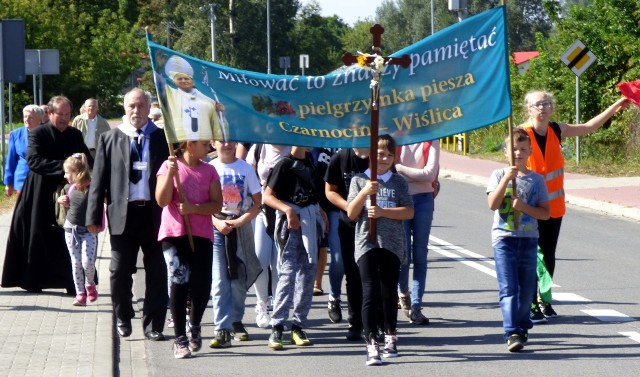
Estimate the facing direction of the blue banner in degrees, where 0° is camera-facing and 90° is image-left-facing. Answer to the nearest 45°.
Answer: approximately 0°

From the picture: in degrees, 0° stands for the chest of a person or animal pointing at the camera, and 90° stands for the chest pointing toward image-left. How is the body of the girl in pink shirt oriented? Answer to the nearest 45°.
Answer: approximately 0°

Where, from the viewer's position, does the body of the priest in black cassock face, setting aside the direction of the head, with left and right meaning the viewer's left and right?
facing the viewer and to the right of the viewer

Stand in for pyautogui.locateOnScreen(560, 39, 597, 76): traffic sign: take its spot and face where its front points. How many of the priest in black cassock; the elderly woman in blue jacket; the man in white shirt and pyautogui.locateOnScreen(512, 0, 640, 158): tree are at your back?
1

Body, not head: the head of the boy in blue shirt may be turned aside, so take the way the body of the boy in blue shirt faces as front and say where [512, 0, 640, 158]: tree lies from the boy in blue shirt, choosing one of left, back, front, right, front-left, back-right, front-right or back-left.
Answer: back

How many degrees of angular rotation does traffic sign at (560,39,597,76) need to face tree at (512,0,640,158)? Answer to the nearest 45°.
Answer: approximately 180°

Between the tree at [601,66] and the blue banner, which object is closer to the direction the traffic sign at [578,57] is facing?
the blue banner

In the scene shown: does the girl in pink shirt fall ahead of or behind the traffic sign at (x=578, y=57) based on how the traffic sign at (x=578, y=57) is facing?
ahead

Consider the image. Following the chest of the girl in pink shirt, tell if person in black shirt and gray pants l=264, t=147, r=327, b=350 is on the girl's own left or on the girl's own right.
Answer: on the girl's own left

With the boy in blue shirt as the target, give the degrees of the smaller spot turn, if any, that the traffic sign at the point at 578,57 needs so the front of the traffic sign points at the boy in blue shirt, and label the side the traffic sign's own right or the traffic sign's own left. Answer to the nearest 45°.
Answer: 0° — it already faces them
